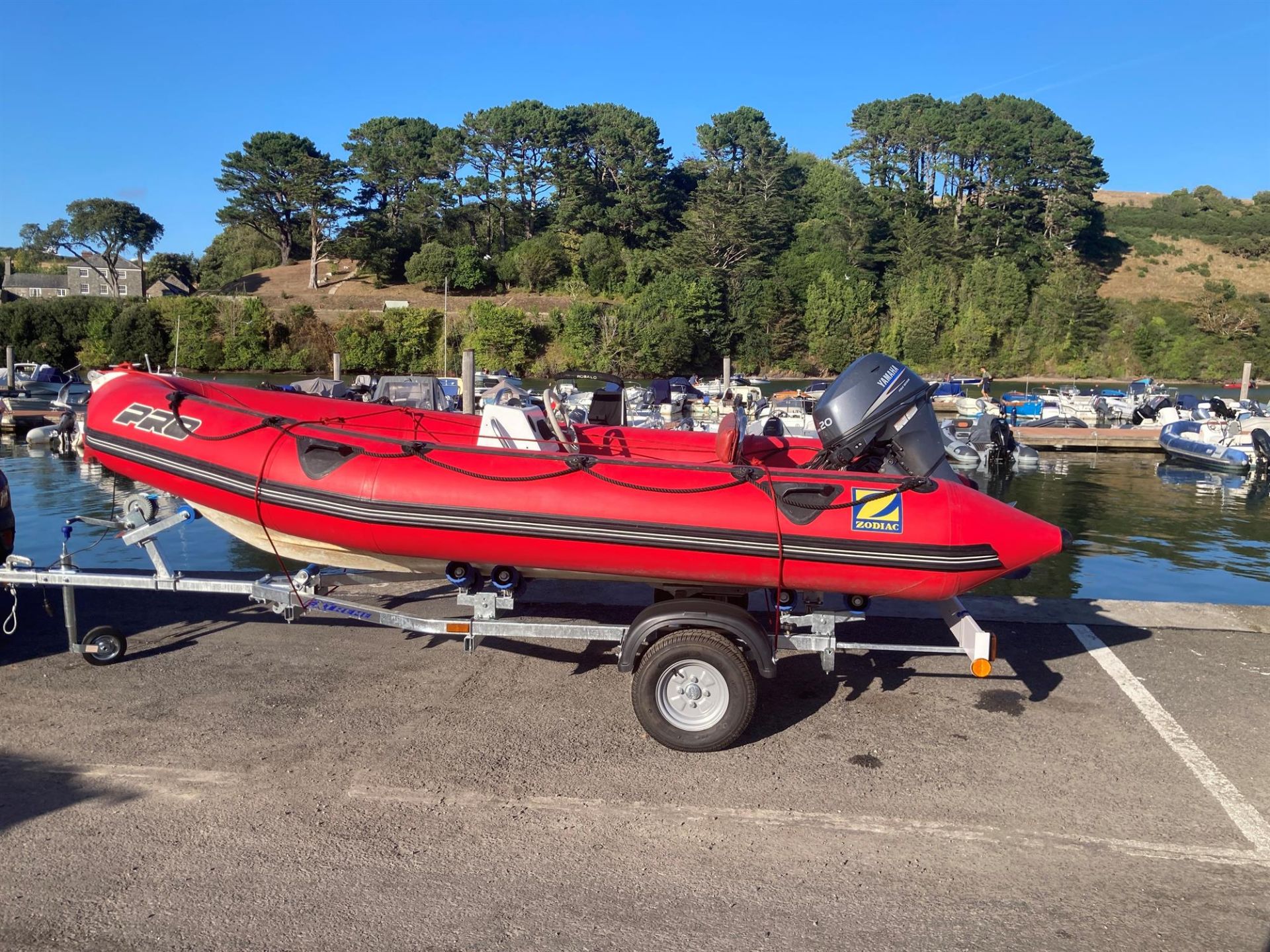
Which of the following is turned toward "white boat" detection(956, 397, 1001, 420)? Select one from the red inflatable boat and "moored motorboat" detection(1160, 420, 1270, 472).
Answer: the moored motorboat

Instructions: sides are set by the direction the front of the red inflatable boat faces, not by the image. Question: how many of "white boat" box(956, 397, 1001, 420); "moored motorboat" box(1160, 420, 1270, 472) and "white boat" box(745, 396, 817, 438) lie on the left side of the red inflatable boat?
0

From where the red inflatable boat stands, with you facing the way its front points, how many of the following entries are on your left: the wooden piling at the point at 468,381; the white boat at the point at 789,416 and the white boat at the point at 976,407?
0

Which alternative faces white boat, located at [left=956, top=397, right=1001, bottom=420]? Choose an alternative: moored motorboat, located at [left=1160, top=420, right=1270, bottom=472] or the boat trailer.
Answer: the moored motorboat

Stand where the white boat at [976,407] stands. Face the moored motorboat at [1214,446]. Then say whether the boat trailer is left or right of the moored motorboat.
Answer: right

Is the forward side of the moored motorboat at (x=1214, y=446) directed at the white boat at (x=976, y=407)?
yes

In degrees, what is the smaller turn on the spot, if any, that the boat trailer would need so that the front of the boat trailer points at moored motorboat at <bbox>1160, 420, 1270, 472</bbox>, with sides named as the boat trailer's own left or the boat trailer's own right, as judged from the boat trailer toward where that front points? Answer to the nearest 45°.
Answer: approximately 135° to the boat trailer's own right

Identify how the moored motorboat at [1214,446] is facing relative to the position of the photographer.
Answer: facing away from the viewer and to the left of the viewer

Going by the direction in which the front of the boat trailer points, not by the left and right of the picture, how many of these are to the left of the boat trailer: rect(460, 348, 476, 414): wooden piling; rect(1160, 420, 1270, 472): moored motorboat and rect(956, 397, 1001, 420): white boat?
0

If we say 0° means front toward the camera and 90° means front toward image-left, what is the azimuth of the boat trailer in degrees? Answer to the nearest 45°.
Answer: approximately 90°

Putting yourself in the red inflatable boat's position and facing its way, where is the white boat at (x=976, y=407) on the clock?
The white boat is roughly at 4 o'clock from the red inflatable boat.

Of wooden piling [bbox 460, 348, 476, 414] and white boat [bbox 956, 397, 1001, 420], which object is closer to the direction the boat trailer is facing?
the wooden piling

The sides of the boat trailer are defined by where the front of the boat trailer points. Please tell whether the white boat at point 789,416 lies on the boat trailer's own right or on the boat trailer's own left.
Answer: on the boat trailer's own right

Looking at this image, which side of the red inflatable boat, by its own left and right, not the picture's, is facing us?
left

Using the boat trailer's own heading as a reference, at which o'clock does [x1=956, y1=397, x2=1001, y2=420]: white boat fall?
The white boat is roughly at 4 o'clock from the boat trailer.
